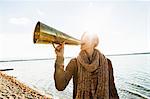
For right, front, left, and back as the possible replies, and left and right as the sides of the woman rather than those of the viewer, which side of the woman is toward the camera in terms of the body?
front
